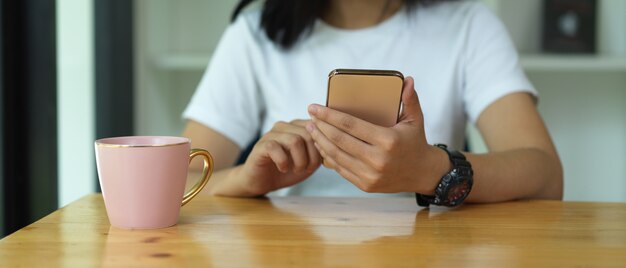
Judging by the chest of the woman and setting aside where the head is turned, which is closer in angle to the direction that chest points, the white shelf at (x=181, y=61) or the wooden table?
the wooden table

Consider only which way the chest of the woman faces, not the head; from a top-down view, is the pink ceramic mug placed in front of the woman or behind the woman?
in front

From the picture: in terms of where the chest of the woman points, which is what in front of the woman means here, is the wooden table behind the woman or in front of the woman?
in front

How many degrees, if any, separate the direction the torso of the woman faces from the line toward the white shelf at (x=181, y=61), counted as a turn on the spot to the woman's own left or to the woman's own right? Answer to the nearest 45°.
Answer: approximately 135° to the woman's own right

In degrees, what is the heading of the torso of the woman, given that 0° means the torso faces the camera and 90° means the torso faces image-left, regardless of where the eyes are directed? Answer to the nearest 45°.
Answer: approximately 0°

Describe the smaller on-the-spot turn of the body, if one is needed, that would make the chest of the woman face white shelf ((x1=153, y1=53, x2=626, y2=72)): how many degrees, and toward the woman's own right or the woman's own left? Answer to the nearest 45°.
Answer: approximately 135° to the woman's own left

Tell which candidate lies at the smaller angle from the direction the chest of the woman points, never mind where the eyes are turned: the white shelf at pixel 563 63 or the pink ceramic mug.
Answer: the pink ceramic mug

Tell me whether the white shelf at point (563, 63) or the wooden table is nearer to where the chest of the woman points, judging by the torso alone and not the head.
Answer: the wooden table
